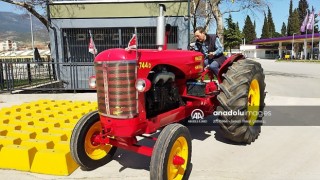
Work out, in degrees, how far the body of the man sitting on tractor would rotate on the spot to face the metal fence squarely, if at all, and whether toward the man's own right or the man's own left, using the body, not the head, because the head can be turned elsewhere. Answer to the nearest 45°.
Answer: approximately 90° to the man's own right

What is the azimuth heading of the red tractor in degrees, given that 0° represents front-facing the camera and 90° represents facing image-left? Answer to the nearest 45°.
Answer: approximately 45°

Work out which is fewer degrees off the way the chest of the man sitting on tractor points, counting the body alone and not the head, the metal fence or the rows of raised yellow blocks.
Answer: the rows of raised yellow blocks

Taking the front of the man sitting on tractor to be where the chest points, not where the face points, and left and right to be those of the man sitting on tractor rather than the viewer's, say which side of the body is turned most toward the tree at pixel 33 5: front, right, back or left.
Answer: right

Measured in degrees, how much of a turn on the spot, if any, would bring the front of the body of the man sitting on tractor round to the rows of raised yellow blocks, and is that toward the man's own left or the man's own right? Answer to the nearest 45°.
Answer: approximately 45° to the man's own right

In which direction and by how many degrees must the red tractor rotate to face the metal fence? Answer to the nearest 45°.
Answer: approximately 90° to its right
